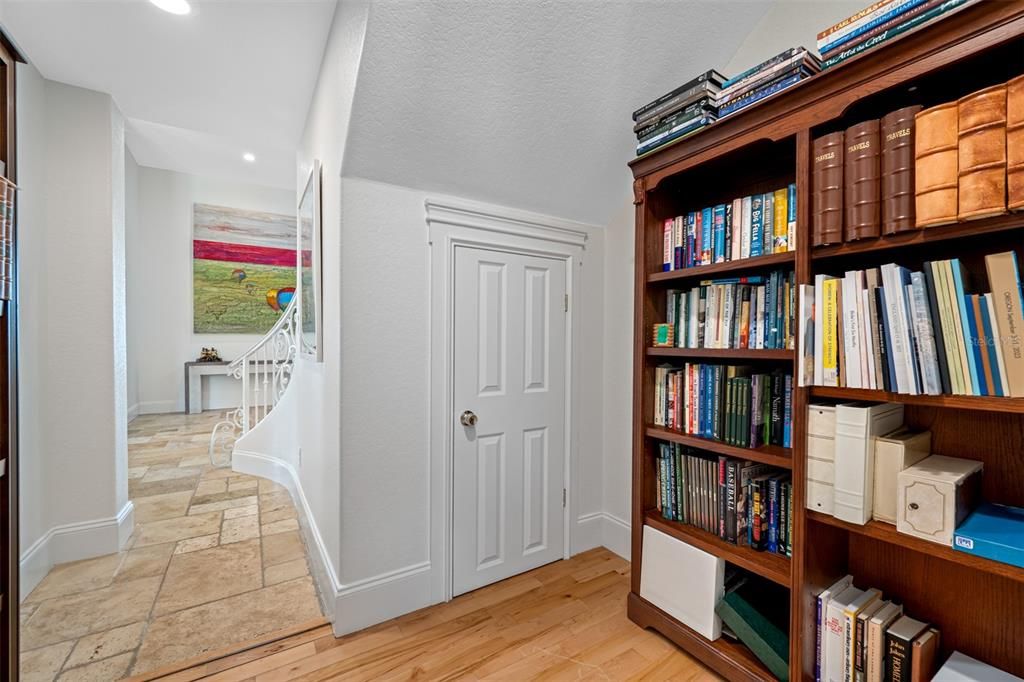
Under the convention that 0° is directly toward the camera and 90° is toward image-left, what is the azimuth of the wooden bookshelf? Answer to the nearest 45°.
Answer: approximately 45°
